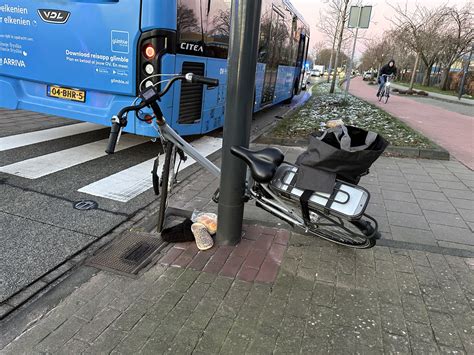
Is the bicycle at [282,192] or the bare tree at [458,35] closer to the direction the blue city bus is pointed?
the bare tree

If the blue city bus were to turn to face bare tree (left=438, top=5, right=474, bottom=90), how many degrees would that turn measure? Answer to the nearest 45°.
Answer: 0° — it already faces it

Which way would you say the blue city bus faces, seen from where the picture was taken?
facing away from the viewer and to the right of the viewer

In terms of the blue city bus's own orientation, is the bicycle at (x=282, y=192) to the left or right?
on its right

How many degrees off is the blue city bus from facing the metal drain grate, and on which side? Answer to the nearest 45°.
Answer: approximately 135° to its right

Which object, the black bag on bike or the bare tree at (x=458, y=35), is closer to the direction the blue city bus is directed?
the bare tree

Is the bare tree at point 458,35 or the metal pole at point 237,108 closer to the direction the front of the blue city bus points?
the bare tree
